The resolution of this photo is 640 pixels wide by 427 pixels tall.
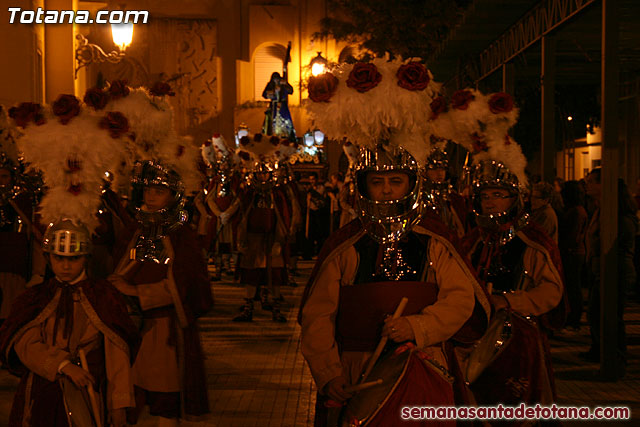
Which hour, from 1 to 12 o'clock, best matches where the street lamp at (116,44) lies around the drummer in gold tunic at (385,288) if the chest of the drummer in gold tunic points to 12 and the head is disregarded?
The street lamp is roughly at 5 o'clock from the drummer in gold tunic.

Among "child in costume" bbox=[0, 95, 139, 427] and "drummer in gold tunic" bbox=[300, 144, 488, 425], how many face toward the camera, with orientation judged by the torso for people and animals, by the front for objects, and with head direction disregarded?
2

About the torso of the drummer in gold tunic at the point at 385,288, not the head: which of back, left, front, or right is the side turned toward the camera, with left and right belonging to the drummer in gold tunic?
front

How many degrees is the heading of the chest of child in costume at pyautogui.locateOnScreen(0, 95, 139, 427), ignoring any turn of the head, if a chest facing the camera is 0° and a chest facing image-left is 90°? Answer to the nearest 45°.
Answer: approximately 0°

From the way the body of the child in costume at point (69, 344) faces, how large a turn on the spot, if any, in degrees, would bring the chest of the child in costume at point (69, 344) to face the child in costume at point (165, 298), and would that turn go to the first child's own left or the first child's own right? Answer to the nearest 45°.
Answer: approximately 135° to the first child's own left

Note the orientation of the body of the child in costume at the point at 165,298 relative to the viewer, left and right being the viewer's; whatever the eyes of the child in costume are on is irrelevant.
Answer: facing the viewer and to the left of the viewer

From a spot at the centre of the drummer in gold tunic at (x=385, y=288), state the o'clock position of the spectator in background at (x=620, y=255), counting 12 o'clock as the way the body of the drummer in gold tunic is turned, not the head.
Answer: The spectator in background is roughly at 7 o'clock from the drummer in gold tunic.
